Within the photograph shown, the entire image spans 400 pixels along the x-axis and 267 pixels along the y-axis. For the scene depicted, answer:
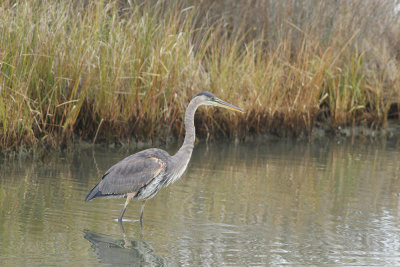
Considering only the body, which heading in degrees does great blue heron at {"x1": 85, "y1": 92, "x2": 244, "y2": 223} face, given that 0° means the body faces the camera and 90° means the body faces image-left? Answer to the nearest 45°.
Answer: approximately 270°
